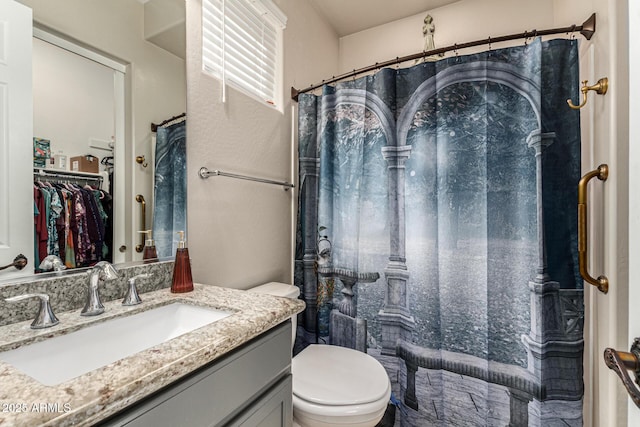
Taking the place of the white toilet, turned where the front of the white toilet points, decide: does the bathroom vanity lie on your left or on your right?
on your right

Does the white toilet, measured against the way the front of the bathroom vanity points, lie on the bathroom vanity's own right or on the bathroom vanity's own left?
on the bathroom vanity's own left

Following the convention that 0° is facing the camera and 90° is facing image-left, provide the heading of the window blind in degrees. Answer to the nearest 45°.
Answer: approximately 315°

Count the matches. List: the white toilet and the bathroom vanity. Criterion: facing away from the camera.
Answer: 0

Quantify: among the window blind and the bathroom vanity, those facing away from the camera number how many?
0

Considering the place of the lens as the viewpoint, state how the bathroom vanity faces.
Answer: facing the viewer and to the right of the viewer
